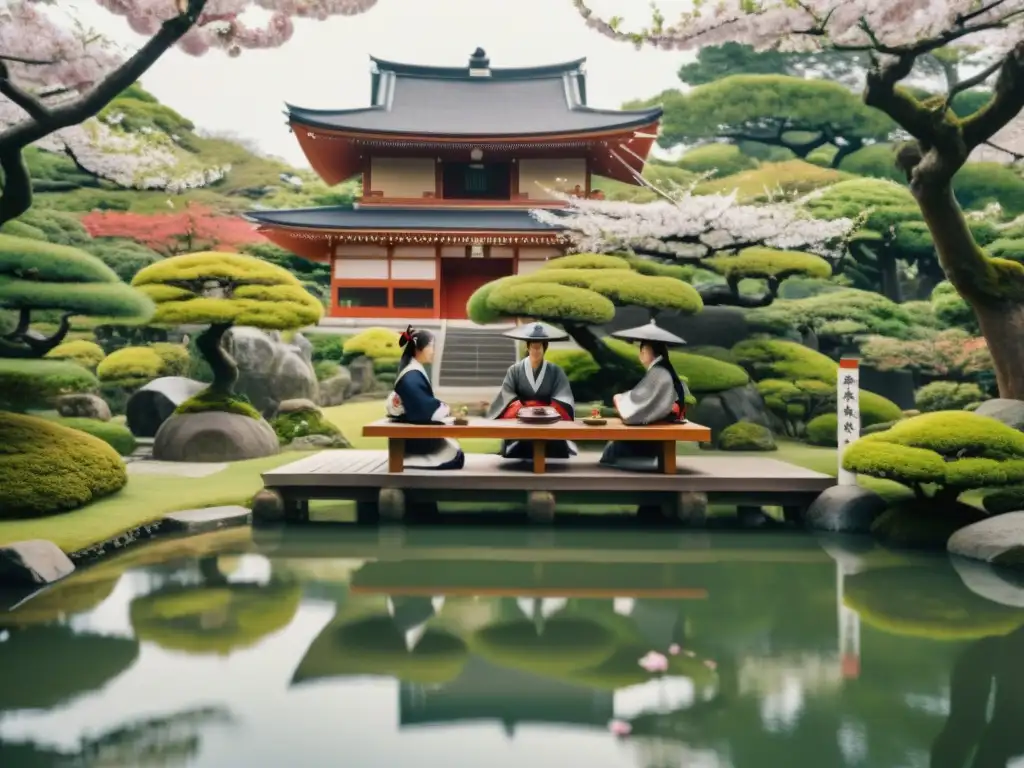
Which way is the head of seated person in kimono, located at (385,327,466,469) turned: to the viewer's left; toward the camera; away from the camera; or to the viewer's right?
to the viewer's right

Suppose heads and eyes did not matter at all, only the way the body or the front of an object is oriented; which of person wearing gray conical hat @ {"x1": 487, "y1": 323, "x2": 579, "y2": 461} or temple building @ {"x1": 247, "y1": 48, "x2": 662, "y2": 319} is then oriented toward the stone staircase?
the temple building

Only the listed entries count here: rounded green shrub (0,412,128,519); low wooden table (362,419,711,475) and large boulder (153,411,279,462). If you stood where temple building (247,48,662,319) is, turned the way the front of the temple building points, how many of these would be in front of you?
3

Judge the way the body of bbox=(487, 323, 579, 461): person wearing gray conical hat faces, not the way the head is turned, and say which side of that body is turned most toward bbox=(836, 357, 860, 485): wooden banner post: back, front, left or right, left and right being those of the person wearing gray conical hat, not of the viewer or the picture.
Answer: left

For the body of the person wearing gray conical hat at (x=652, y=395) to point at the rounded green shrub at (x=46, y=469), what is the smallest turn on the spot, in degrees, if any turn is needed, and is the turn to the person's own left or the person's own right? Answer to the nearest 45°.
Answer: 0° — they already face it

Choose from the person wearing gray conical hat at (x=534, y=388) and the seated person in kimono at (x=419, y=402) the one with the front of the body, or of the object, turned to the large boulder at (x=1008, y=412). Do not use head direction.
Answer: the seated person in kimono

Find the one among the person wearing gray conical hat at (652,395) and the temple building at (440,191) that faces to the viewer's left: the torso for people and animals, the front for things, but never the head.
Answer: the person wearing gray conical hat

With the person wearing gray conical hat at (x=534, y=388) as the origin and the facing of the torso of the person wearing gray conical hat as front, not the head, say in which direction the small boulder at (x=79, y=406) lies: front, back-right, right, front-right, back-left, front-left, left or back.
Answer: back-right

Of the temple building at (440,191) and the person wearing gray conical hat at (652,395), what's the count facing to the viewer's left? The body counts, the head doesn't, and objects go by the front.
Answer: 1

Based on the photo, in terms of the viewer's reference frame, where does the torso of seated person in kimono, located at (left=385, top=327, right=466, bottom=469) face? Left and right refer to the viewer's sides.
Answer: facing to the right of the viewer

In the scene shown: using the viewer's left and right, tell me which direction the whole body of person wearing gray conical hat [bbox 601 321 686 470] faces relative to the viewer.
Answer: facing to the left of the viewer

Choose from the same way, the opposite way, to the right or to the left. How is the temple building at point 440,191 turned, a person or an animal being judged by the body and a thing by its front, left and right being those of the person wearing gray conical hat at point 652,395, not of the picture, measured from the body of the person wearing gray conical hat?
to the left

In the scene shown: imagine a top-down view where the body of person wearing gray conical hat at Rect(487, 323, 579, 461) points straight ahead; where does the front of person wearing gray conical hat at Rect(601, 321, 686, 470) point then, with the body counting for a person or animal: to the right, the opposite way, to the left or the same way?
to the right
